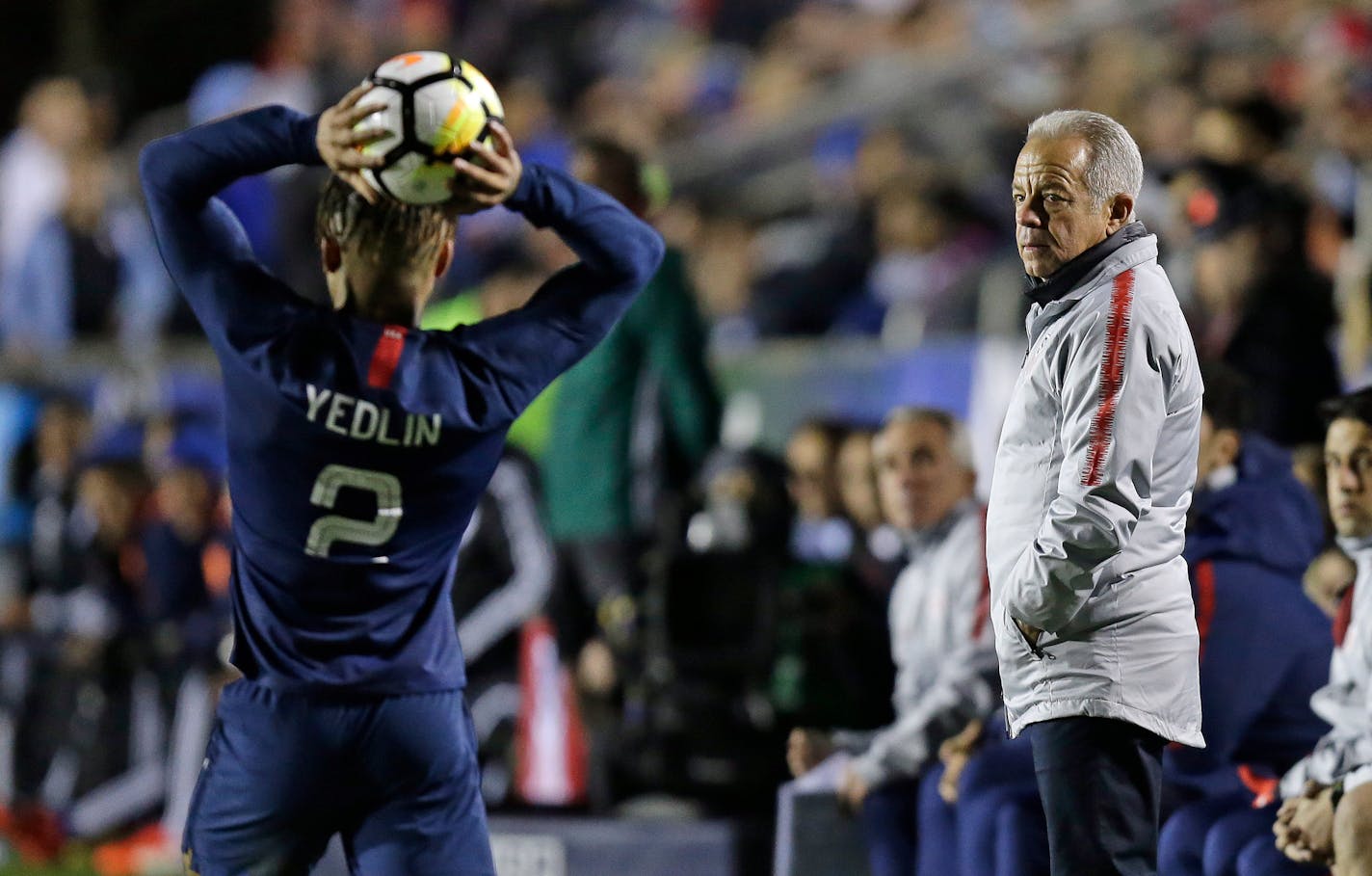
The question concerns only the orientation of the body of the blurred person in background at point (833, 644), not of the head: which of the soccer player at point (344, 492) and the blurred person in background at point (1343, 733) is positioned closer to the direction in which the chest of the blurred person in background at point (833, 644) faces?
the soccer player

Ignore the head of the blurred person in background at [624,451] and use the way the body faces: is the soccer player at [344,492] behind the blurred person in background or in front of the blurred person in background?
in front

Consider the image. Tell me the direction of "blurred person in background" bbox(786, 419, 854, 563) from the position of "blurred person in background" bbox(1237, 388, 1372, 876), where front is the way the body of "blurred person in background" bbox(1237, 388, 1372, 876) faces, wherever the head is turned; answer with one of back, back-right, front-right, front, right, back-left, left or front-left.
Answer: right

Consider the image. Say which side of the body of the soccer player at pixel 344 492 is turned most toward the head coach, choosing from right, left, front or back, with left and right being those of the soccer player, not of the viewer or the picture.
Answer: right

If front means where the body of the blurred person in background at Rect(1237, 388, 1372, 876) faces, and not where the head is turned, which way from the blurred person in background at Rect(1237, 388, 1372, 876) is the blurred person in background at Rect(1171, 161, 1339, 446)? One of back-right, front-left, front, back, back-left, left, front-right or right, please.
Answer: back-right

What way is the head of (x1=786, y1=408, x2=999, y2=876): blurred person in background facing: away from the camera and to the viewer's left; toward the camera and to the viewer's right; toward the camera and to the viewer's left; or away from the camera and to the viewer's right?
toward the camera and to the viewer's left

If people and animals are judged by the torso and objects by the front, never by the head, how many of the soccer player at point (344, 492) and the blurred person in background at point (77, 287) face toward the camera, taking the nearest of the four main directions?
1

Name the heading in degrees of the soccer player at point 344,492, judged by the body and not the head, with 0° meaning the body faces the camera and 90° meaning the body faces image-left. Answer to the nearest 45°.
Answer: approximately 180°

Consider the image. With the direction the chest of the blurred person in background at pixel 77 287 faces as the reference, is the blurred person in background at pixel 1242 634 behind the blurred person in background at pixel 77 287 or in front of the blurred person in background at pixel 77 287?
in front

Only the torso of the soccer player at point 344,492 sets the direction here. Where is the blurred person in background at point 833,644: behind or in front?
in front

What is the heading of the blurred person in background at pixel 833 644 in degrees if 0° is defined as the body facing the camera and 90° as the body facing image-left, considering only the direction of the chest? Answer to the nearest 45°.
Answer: approximately 45°

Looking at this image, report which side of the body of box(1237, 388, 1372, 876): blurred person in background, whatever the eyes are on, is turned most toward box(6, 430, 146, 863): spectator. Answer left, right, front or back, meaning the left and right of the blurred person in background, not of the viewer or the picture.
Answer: right

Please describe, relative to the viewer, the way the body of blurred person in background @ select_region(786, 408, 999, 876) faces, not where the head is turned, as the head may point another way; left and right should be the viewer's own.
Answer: facing the viewer and to the left of the viewer

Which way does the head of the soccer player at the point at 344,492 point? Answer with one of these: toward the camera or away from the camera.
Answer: away from the camera

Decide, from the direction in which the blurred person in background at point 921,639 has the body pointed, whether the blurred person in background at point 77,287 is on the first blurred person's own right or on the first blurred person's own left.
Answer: on the first blurred person's own right
